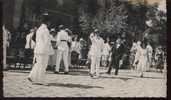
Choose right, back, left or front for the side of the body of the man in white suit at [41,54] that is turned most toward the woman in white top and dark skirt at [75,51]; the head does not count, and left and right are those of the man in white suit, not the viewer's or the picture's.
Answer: front

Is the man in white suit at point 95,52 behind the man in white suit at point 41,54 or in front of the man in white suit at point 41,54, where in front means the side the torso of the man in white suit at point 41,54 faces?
in front

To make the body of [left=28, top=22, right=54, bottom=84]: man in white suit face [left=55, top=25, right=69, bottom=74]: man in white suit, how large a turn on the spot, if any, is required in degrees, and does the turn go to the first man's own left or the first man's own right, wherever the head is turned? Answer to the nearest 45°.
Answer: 0° — they already face them

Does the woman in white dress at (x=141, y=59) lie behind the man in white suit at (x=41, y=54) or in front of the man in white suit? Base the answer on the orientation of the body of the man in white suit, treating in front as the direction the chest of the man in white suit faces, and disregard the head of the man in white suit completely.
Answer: in front

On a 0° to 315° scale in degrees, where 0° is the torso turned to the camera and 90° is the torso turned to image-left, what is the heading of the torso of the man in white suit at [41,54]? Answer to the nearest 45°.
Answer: approximately 270°
